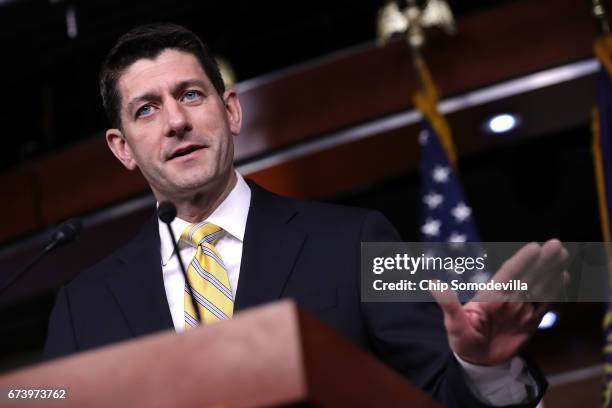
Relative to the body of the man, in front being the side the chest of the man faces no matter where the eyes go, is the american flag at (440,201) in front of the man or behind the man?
behind

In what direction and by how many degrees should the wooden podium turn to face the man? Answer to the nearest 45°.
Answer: approximately 135° to its right

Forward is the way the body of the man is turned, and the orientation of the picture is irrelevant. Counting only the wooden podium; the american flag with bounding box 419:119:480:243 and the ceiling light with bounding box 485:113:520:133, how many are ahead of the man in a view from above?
1

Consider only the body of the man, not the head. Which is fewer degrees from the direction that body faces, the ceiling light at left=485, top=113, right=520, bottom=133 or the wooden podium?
the wooden podium

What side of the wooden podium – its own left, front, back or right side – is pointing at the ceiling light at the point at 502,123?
back

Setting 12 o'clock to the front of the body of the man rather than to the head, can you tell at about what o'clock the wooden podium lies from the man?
The wooden podium is roughly at 12 o'clock from the man.

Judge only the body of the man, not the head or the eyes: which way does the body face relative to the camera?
toward the camera

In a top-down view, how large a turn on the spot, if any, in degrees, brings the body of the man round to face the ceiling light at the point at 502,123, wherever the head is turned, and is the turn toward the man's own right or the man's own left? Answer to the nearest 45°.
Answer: approximately 135° to the man's own left
